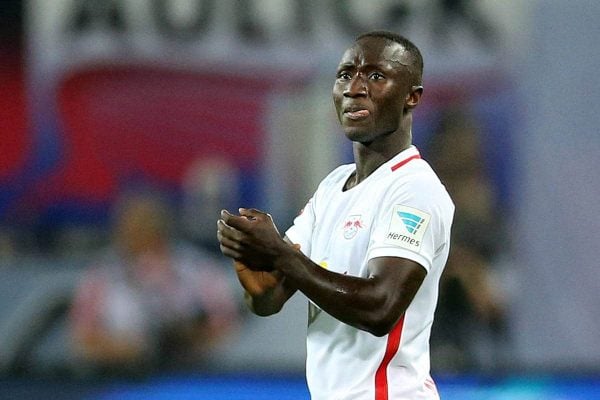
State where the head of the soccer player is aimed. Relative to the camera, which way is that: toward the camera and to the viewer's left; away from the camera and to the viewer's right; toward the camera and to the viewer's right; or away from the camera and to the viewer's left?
toward the camera and to the viewer's left

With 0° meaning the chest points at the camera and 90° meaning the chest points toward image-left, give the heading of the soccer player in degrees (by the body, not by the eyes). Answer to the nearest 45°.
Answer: approximately 45°
